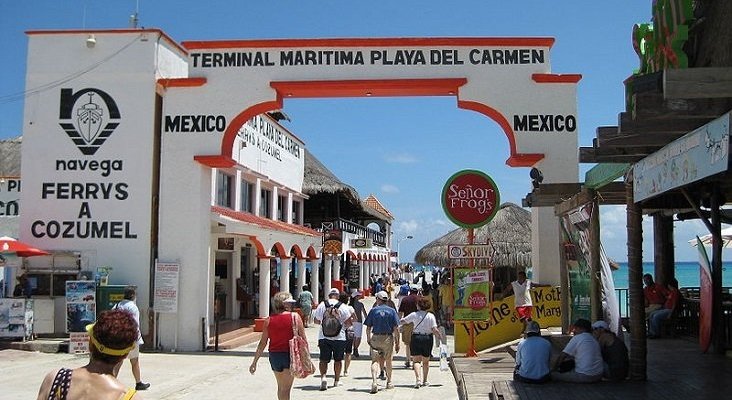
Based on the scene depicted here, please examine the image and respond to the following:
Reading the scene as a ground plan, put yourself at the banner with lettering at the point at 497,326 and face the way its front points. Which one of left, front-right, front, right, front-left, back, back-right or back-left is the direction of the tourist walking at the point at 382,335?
front-right

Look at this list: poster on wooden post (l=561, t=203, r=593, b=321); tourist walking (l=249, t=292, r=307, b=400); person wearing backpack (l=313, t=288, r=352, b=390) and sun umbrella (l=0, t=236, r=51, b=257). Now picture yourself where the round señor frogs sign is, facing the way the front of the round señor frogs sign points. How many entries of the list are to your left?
1

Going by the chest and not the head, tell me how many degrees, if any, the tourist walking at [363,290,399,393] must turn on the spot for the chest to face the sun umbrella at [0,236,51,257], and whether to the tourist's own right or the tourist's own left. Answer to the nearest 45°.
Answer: approximately 45° to the tourist's own left

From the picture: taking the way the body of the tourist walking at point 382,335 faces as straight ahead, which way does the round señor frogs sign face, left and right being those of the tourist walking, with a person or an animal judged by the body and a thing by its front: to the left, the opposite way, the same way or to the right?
the opposite way

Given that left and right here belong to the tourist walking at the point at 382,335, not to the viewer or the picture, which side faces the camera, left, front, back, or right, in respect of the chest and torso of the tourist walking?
back

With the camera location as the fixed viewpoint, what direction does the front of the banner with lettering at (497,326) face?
facing the viewer

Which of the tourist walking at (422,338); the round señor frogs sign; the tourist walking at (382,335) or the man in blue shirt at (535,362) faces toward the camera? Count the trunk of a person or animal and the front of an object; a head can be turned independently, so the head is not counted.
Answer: the round señor frogs sign

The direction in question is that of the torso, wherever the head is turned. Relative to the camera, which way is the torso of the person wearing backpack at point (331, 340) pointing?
away from the camera

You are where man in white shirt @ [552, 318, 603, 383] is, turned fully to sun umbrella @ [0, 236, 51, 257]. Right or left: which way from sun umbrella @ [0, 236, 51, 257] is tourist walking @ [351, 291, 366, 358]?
right

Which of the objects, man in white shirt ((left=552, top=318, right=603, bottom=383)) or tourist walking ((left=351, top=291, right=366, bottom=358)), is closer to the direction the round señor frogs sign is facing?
the man in white shirt
